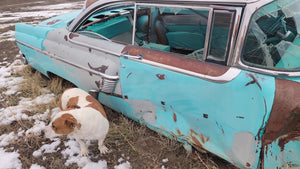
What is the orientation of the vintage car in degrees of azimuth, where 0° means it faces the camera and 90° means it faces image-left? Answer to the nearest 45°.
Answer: approximately 315°
